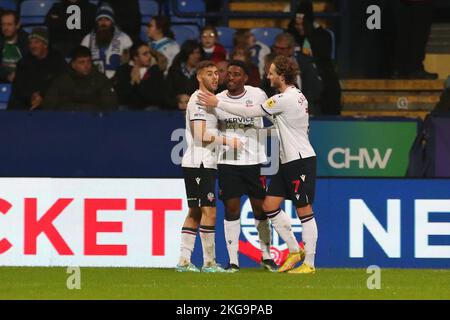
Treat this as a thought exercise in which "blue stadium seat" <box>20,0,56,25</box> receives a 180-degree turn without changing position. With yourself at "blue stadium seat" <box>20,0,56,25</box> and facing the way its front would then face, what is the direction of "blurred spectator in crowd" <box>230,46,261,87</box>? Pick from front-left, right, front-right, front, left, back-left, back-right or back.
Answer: back-right

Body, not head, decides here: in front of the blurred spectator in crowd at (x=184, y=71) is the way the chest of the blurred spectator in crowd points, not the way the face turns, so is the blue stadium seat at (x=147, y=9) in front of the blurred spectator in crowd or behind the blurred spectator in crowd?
behind

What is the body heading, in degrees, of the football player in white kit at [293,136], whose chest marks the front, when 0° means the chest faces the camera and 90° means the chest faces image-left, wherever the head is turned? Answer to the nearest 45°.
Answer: approximately 90°

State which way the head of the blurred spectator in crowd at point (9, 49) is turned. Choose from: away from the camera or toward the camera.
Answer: toward the camera

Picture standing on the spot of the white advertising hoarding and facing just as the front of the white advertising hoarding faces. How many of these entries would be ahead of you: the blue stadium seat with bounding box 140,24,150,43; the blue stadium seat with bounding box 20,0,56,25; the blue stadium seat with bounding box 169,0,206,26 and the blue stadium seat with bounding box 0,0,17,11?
0

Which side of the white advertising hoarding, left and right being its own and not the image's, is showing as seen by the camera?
front

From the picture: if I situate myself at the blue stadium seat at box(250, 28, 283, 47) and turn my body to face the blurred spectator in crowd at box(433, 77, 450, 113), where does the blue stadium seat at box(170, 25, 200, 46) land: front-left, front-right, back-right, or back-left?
back-right

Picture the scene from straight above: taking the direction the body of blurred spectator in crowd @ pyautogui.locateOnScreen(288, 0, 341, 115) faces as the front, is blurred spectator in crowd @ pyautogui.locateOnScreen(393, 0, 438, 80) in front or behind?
behind

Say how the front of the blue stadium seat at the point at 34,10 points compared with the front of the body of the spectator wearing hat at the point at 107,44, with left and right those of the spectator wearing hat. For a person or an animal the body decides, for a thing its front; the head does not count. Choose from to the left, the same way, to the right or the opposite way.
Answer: the same way

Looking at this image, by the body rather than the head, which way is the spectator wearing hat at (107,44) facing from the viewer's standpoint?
toward the camera

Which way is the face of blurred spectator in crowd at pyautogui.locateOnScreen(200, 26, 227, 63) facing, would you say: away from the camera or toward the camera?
toward the camera
